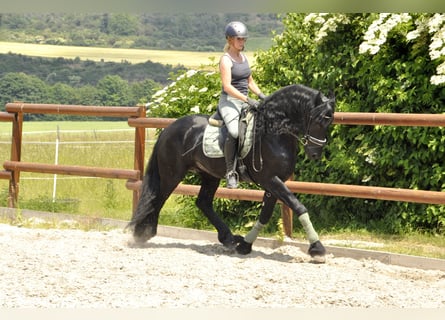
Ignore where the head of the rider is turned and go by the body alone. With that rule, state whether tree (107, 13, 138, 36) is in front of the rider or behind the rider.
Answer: behind

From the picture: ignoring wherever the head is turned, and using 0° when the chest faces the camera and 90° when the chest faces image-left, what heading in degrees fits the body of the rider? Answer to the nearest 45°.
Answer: approximately 315°
